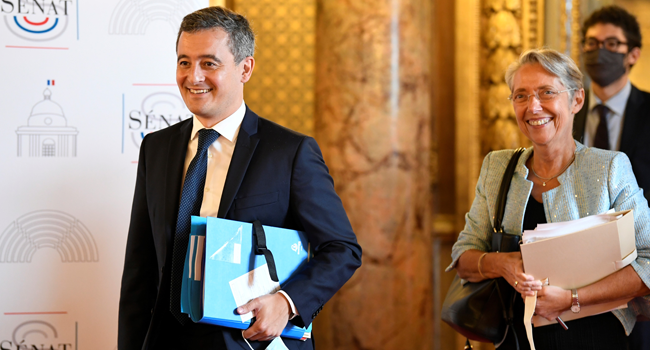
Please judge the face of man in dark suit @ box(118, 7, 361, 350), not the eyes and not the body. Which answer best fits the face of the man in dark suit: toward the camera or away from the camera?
toward the camera

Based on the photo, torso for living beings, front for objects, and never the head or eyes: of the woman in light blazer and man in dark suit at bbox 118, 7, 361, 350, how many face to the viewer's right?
0

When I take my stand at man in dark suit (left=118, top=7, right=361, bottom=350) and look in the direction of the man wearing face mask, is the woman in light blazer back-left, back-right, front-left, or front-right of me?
front-right

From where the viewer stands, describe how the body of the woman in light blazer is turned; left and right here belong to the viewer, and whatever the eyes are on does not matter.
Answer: facing the viewer and to the left of the viewer

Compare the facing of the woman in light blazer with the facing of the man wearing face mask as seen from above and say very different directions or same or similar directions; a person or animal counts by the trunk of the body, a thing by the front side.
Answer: same or similar directions

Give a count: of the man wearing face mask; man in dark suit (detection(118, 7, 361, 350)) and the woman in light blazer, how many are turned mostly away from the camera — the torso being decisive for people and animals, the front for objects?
0

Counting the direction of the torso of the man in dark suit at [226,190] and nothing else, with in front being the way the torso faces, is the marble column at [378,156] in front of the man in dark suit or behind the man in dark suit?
behind

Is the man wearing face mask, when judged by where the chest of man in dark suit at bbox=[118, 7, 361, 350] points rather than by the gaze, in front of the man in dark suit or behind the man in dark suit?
behind

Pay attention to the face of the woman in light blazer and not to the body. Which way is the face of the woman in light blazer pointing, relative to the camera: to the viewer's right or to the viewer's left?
to the viewer's left

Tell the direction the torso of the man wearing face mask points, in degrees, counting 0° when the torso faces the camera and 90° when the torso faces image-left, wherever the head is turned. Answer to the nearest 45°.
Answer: approximately 45°

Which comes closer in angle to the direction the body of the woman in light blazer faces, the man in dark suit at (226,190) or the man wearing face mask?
the man in dark suit

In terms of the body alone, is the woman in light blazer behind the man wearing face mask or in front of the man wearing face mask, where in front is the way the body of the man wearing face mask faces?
in front

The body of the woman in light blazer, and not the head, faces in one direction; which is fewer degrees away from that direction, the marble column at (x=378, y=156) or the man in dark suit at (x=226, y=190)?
the man in dark suit

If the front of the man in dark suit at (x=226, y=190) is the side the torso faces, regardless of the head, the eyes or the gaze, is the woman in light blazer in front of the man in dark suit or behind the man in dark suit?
behind

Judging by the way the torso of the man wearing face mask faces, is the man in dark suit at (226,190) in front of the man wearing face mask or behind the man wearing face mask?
in front
